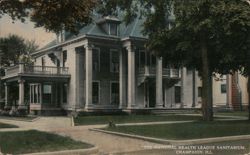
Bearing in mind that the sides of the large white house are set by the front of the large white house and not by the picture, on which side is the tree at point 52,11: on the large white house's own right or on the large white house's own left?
on the large white house's own right

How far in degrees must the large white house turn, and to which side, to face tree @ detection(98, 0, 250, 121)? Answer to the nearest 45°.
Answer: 0° — it already faces it

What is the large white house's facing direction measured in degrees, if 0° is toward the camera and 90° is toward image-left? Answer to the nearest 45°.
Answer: approximately 315°
